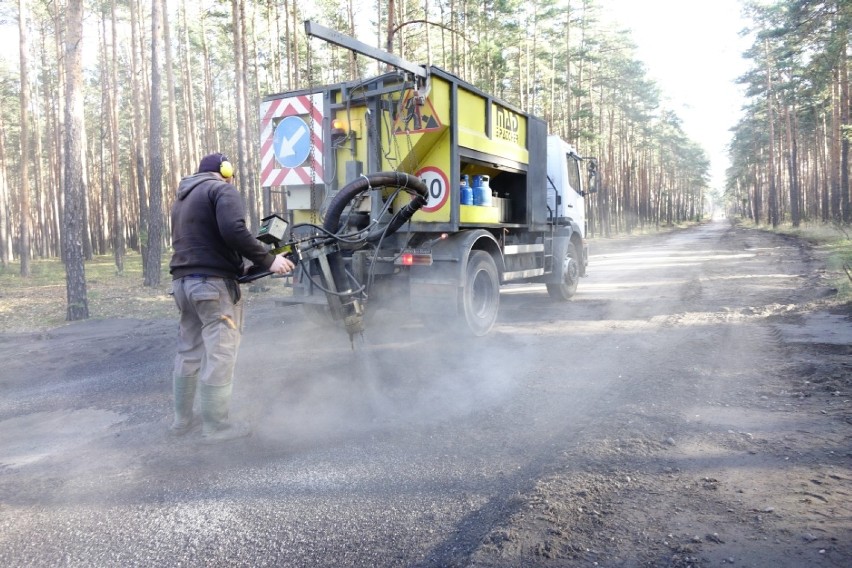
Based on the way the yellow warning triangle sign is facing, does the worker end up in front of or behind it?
in front

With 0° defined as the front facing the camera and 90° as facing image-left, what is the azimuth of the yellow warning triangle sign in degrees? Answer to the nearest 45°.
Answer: approximately 0°

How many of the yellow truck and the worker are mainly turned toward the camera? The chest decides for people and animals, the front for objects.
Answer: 0

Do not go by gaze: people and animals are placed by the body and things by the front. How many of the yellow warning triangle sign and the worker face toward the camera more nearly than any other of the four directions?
1

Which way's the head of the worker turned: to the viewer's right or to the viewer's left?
to the viewer's right

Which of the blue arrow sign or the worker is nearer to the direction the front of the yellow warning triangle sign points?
the worker

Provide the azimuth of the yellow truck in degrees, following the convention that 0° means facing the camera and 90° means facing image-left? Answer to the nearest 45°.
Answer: approximately 225°

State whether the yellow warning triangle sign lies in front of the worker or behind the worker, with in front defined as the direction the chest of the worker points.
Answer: in front

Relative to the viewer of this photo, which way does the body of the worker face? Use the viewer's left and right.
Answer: facing away from the viewer and to the right of the viewer
